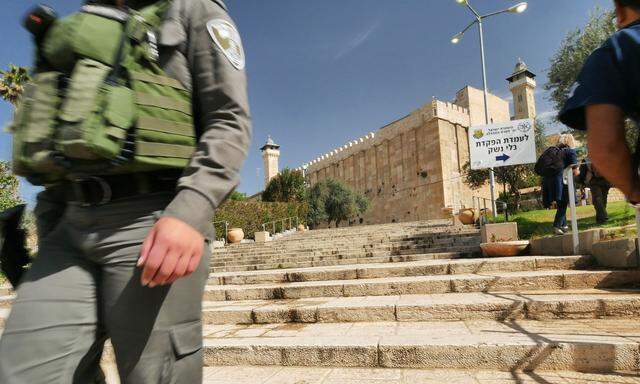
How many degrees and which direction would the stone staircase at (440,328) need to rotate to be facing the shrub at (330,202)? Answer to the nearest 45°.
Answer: approximately 180°

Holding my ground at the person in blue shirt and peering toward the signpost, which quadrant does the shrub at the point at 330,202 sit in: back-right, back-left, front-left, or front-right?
front-left

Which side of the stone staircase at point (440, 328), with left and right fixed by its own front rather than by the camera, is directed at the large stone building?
back

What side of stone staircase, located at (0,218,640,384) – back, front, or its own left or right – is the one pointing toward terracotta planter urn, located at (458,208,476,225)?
back

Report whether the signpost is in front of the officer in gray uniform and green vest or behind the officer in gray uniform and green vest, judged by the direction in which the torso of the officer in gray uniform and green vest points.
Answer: behind

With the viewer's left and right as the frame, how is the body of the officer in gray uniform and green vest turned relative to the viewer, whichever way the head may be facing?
facing the viewer and to the left of the viewer

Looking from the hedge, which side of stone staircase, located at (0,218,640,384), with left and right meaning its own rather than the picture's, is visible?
back

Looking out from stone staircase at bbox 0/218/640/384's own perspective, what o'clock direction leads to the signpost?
The signpost is roughly at 7 o'clock from the stone staircase.

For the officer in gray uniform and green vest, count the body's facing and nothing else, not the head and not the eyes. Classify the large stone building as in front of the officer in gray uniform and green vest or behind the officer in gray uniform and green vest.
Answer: behind

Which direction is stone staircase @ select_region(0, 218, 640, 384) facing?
toward the camera

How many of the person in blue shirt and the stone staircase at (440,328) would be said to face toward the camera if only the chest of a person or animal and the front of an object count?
1
